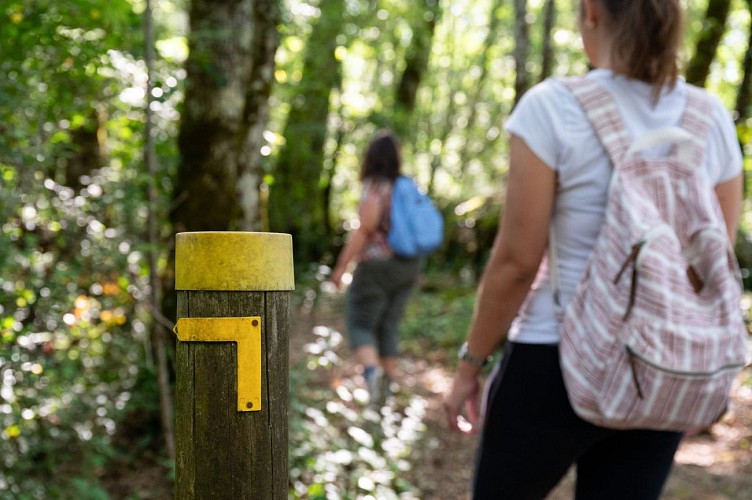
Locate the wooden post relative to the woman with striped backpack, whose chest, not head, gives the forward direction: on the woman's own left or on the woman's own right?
on the woman's own left

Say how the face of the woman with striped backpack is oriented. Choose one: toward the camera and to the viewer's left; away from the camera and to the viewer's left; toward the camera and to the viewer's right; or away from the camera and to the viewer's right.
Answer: away from the camera and to the viewer's left

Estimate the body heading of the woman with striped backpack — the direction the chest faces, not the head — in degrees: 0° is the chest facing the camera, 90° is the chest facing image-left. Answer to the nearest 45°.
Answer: approximately 135°

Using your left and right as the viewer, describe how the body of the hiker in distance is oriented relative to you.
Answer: facing away from the viewer and to the left of the viewer

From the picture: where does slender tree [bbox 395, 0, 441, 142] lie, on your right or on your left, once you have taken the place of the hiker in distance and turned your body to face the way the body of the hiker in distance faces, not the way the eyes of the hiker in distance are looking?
on your right
